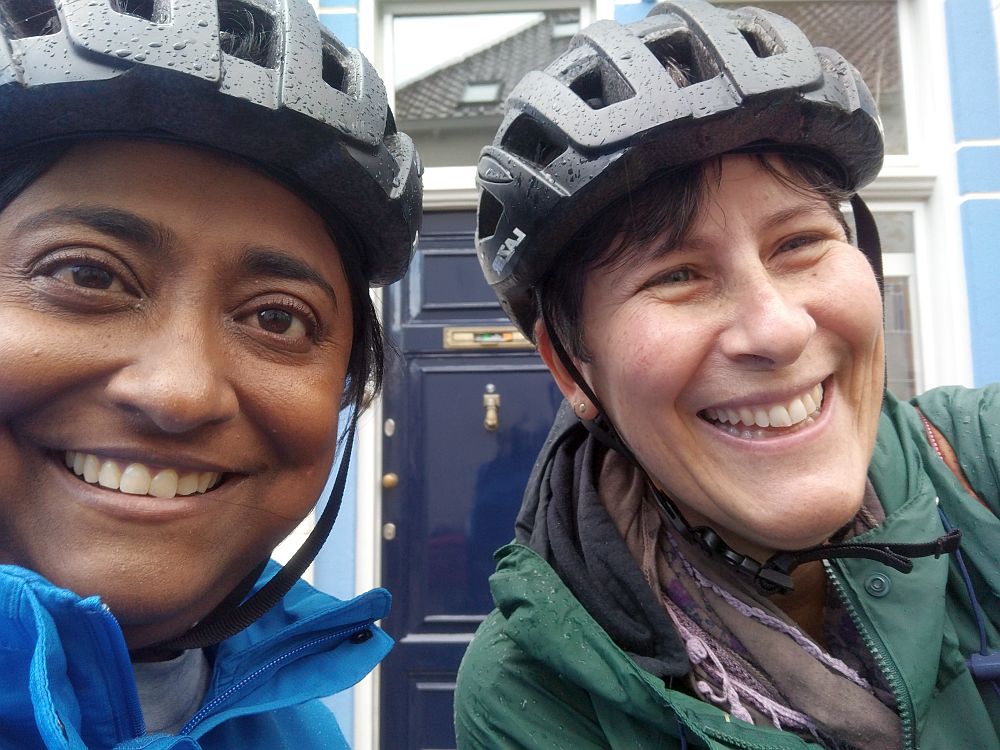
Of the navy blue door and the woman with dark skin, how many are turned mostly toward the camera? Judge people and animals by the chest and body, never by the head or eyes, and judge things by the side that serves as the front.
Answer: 2

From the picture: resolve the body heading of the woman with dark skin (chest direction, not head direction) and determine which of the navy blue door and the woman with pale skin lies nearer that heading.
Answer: the woman with pale skin

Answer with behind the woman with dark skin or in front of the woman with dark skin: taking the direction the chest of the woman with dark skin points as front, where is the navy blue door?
behind

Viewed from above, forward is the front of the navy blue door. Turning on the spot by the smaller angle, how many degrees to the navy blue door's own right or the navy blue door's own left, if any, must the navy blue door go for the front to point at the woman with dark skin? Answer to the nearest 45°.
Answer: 0° — it already faces them

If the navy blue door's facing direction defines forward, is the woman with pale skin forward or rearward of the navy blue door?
forward

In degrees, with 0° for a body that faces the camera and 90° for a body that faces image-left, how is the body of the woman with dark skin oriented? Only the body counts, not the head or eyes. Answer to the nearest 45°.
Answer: approximately 0°

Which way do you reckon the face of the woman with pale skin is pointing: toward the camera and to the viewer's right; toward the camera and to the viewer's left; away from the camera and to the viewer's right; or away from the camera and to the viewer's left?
toward the camera and to the viewer's right

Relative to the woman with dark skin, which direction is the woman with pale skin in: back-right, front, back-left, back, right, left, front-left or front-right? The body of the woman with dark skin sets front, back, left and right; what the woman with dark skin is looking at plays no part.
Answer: left
